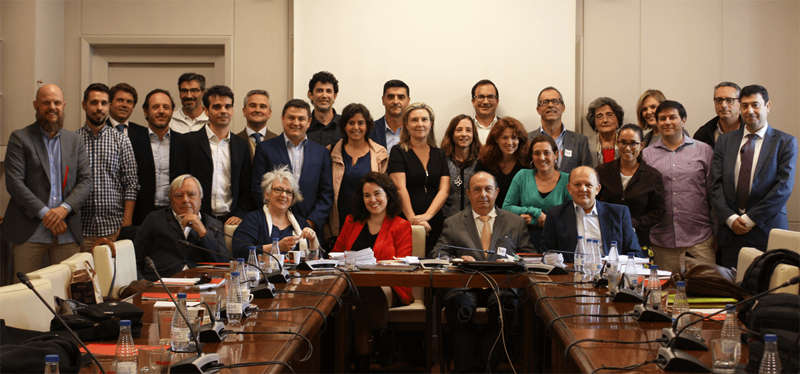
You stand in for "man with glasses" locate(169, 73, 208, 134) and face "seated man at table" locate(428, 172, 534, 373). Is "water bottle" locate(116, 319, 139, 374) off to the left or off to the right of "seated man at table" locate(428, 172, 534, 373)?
right

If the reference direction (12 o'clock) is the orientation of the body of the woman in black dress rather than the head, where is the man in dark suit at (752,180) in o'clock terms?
The man in dark suit is roughly at 9 o'clock from the woman in black dress.

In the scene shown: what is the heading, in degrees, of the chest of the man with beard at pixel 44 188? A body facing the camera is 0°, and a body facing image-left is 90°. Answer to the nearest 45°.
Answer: approximately 0°

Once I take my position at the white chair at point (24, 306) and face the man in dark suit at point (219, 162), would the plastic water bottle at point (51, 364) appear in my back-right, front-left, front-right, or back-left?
back-right

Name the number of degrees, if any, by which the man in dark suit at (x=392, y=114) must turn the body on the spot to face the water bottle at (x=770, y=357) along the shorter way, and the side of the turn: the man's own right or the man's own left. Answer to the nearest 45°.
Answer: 0° — they already face it

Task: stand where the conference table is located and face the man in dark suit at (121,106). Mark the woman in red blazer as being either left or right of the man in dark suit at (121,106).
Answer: right

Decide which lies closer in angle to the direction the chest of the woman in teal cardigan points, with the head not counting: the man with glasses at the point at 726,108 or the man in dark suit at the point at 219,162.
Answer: the man in dark suit

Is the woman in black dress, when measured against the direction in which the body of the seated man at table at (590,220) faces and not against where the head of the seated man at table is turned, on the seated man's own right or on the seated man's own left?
on the seated man's own right
